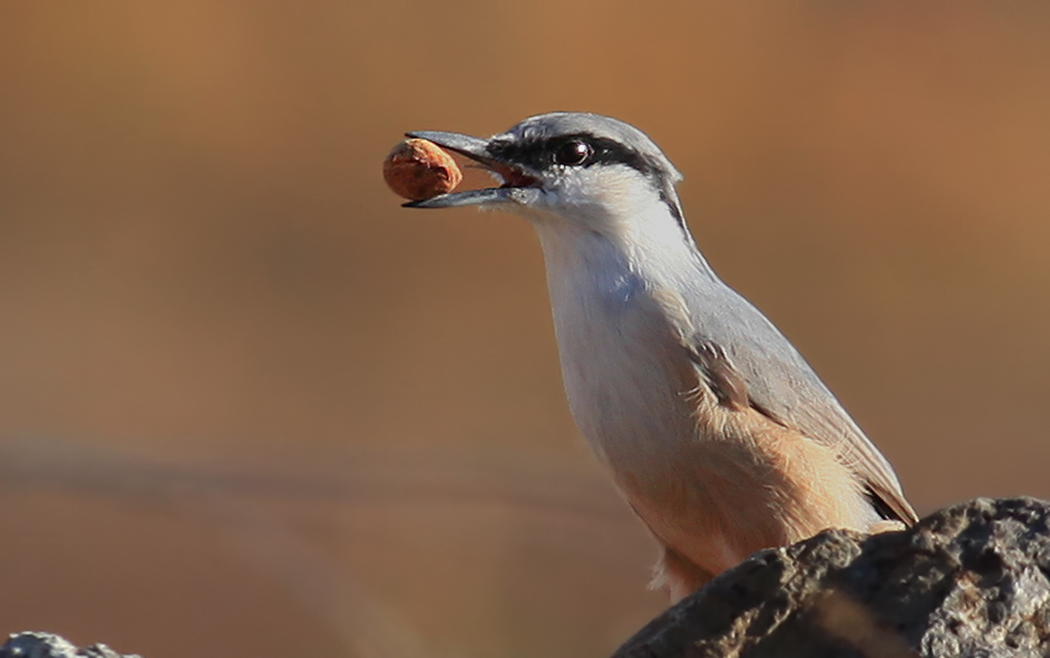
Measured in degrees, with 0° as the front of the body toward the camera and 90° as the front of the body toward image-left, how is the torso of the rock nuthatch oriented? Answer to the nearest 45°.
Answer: approximately 90°
